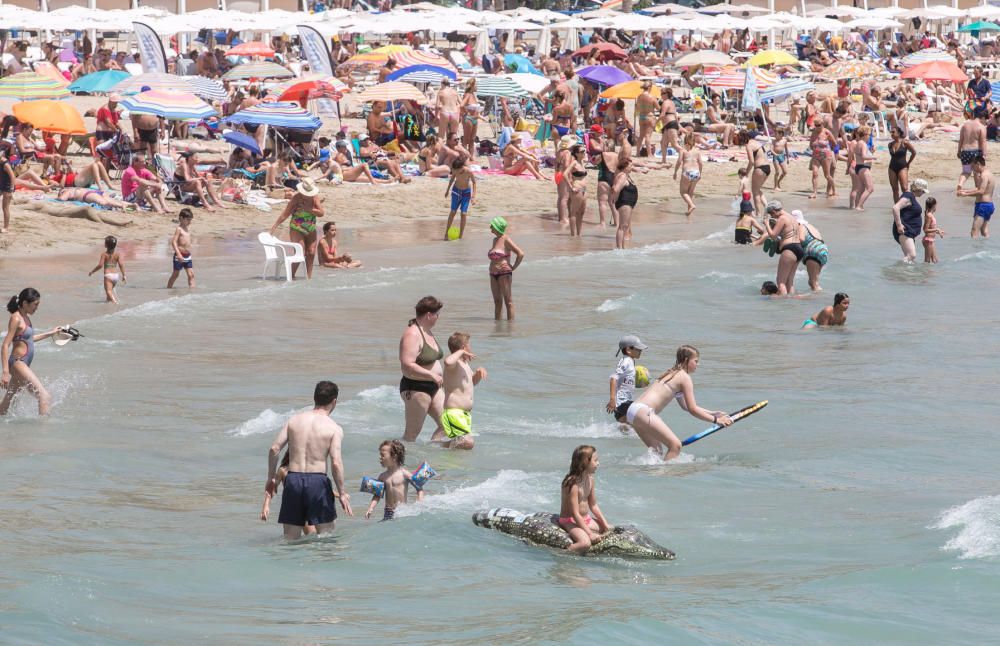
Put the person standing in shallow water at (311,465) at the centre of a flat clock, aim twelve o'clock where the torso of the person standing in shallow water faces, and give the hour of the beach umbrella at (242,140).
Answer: The beach umbrella is roughly at 12 o'clock from the person standing in shallow water.

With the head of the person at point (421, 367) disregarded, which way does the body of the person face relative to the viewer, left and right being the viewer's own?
facing the viewer and to the right of the viewer

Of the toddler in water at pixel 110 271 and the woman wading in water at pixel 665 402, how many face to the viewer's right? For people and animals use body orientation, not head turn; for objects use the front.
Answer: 1

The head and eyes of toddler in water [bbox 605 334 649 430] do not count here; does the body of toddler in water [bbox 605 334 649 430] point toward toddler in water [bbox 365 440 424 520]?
no

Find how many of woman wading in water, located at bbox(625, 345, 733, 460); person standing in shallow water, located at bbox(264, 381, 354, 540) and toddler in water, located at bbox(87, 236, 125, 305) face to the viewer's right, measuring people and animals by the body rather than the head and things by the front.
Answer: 1

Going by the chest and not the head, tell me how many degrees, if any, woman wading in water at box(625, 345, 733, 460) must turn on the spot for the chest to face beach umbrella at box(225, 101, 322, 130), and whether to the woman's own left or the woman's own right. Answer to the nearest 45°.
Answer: approximately 135° to the woman's own left

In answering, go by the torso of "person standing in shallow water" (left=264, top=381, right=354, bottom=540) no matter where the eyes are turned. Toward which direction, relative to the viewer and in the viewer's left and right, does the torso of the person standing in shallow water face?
facing away from the viewer

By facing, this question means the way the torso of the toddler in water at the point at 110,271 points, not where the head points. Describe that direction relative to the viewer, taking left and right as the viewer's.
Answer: facing away from the viewer

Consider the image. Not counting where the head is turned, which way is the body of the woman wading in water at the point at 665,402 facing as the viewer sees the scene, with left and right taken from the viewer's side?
facing to the right of the viewer

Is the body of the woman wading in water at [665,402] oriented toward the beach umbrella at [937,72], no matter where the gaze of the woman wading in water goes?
no

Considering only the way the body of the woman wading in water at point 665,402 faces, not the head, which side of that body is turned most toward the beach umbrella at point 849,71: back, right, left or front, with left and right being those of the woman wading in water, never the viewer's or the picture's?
left

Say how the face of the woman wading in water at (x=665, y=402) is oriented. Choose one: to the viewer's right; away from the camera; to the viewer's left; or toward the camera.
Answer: to the viewer's right

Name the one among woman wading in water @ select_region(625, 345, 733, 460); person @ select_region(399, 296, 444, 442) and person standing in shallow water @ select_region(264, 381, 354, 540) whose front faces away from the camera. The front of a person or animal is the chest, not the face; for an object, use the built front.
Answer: the person standing in shallow water

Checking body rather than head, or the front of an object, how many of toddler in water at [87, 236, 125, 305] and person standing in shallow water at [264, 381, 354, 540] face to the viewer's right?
0
